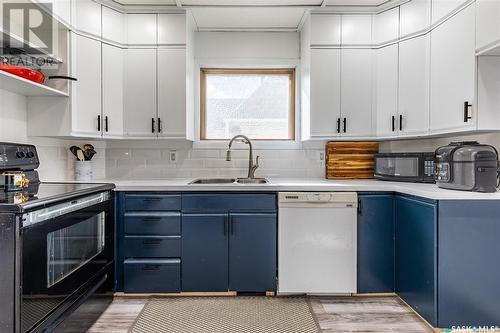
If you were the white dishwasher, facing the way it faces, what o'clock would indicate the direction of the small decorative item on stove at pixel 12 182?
The small decorative item on stove is roughly at 2 o'clock from the white dishwasher.

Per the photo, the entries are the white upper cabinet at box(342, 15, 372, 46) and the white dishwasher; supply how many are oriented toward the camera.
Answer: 2

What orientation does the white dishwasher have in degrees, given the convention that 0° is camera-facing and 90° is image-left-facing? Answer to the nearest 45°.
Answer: approximately 0°

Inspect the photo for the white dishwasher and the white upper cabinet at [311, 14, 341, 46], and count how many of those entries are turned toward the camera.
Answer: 2
